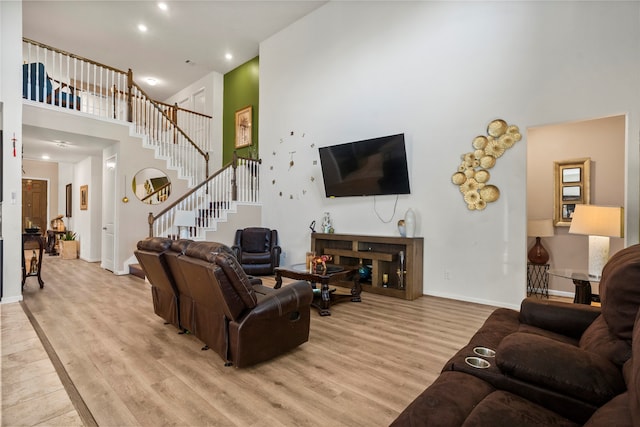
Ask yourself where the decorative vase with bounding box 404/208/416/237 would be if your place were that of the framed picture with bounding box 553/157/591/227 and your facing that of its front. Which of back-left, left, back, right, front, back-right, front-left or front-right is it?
front

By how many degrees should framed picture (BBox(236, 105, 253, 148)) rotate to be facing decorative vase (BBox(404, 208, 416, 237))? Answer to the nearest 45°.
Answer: approximately 90° to its left

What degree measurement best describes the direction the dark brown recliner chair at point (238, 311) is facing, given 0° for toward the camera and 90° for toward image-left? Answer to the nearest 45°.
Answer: approximately 225°

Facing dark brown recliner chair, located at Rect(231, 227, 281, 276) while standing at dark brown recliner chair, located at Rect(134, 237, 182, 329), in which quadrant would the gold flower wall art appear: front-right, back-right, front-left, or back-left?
front-right

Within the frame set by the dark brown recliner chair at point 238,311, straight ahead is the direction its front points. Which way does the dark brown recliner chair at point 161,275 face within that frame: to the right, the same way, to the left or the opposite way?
the same way

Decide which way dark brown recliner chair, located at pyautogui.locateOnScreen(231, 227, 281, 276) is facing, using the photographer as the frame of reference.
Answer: facing the viewer

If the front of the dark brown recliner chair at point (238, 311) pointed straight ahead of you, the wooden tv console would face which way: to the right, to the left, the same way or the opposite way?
the opposite way

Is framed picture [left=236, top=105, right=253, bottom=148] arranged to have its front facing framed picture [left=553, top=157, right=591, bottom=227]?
no

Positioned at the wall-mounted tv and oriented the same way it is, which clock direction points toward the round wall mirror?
The round wall mirror is roughly at 2 o'clock from the wall-mounted tv.

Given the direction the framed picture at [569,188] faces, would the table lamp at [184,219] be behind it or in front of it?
in front

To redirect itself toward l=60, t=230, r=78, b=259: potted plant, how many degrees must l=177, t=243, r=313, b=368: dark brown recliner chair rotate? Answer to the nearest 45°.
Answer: approximately 90° to its left

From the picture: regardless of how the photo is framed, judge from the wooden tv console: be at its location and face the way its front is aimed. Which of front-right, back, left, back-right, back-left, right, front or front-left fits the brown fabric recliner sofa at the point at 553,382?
front-left

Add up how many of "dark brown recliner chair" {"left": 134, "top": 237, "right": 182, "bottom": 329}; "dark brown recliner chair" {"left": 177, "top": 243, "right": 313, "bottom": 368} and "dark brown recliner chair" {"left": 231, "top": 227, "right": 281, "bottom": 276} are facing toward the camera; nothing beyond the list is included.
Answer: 1

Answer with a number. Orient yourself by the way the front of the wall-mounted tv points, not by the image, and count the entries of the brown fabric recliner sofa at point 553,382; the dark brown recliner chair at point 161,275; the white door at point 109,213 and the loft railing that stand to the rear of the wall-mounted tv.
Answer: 0

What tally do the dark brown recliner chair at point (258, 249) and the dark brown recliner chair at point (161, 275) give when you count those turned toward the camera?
1

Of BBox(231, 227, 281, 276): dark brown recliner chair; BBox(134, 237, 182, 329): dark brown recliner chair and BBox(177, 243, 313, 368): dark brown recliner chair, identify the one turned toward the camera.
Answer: BBox(231, 227, 281, 276): dark brown recliner chair

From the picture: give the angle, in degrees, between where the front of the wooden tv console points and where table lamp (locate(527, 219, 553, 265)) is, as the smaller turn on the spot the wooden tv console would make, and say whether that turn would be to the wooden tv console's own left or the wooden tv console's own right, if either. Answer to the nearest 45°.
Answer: approximately 135° to the wooden tv console's own left

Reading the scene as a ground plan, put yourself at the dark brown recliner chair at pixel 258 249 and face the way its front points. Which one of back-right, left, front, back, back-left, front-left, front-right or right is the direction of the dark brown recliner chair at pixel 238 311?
front

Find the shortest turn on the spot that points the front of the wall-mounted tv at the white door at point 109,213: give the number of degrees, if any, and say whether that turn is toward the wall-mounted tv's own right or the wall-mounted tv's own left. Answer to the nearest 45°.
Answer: approximately 45° to the wall-mounted tv's own right

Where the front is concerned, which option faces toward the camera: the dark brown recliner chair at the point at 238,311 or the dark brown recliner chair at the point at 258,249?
the dark brown recliner chair at the point at 258,249

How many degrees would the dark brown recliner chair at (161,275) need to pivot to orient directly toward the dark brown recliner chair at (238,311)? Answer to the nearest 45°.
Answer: approximately 90° to its right

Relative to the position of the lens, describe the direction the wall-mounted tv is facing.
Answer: facing the viewer and to the left of the viewer

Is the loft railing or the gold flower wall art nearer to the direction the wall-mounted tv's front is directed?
the loft railing

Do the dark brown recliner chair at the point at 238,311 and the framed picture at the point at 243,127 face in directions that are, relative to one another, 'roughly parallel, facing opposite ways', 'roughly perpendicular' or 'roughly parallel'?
roughly parallel, facing opposite ways

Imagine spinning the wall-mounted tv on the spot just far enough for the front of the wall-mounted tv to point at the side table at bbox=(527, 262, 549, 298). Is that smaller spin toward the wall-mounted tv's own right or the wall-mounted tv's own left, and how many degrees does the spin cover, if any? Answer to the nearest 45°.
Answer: approximately 135° to the wall-mounted tv's own left

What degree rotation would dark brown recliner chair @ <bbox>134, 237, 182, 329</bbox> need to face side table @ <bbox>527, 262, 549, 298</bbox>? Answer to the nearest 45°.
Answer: approximately 45° to its right
